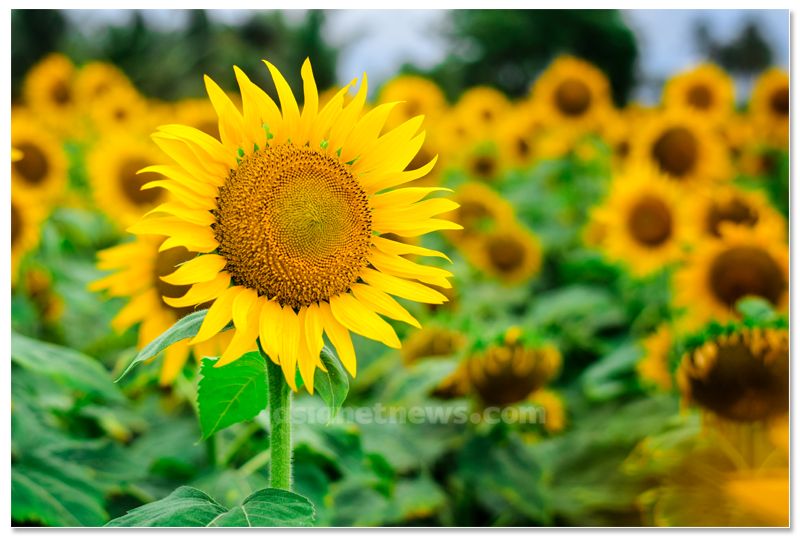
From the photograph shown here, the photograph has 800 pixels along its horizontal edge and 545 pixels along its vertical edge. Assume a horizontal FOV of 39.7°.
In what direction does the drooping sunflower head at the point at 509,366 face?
toward the camera

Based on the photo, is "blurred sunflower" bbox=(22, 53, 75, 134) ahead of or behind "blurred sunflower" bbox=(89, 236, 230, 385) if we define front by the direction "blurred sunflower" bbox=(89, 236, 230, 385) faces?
behind

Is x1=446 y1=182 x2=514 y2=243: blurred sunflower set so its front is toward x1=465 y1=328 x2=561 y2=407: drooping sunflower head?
yes

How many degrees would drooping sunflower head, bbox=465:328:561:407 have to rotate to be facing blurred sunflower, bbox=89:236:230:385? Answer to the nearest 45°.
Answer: approximately 45° to its right

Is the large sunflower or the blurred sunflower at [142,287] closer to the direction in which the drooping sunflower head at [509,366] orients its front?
the large sunflower

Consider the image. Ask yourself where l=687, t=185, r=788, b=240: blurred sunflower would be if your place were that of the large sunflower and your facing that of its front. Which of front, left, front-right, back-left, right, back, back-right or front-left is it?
back-left

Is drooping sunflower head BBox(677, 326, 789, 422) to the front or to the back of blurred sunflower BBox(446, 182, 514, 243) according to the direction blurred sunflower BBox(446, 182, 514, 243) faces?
to the front

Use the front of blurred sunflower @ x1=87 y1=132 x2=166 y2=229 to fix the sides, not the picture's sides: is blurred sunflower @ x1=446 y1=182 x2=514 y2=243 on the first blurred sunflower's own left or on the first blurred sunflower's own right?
on the first blurred sunflower's own left

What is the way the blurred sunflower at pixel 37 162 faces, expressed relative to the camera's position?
facing the viewer

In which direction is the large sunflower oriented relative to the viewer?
toward the camera

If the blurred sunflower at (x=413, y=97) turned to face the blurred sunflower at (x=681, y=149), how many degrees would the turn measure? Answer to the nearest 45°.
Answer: approximately 90° to its left
